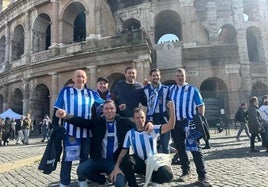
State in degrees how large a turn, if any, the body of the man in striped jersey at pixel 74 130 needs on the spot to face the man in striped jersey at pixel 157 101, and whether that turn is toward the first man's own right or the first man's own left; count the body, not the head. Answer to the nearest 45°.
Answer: approximately 90° to the first man's own left

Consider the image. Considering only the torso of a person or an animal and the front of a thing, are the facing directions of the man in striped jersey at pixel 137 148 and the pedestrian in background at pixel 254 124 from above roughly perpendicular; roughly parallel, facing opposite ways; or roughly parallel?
roughly perpendicular

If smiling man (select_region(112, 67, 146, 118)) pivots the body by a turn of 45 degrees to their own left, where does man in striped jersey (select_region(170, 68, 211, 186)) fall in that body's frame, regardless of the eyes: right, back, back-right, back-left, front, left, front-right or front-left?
front-left

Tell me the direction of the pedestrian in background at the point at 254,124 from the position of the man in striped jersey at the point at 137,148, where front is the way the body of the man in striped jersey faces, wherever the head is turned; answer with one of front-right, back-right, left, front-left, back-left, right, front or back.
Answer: back-left

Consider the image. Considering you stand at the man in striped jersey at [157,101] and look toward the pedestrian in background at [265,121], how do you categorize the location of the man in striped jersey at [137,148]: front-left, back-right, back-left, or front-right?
back-right

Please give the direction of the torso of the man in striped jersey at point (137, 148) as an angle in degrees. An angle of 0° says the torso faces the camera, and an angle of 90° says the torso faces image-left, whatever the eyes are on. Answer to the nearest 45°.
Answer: approximately 0°

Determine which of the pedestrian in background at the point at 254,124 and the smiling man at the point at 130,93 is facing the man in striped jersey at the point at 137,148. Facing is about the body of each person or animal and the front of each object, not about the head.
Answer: the smiling man
